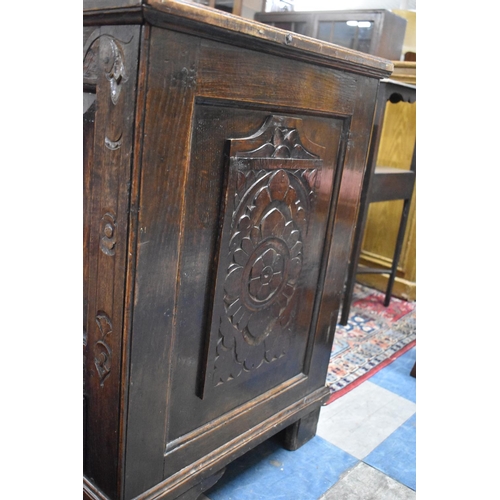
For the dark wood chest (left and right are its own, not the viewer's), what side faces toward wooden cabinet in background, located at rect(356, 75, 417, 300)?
back

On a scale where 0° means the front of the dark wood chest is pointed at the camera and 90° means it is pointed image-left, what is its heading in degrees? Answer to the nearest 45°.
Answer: approximately 45°

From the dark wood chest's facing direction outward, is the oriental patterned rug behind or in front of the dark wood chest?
behind

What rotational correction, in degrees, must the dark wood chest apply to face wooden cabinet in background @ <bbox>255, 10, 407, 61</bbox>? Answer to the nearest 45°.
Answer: approximately 135° to its right

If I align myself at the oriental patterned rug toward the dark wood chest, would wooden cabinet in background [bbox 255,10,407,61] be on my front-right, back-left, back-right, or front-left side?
back-right

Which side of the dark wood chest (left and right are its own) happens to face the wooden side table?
back
